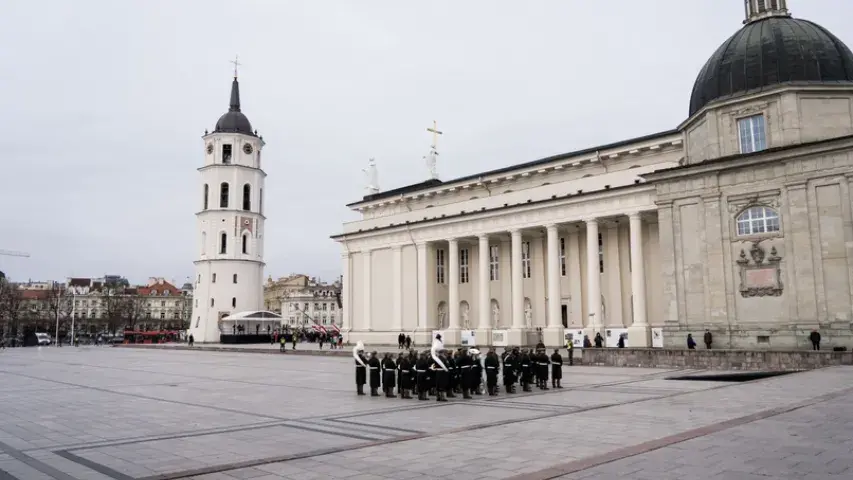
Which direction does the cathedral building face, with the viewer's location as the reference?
facing away from the viewer and to the left of the viewer

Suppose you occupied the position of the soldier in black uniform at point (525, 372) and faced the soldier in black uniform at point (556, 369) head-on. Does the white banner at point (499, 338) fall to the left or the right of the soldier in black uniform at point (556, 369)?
left

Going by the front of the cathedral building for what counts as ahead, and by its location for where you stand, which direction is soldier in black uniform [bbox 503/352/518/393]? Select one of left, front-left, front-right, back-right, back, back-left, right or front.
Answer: left

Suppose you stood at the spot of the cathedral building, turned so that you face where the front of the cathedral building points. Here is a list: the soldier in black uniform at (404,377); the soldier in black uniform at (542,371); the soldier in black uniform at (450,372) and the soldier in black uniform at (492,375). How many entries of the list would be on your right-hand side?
0

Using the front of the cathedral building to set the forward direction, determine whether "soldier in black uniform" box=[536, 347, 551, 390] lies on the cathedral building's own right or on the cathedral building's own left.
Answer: on the cathedral building's own left

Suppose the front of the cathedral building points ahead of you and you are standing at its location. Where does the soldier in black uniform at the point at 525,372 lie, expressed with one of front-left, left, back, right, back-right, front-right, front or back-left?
left

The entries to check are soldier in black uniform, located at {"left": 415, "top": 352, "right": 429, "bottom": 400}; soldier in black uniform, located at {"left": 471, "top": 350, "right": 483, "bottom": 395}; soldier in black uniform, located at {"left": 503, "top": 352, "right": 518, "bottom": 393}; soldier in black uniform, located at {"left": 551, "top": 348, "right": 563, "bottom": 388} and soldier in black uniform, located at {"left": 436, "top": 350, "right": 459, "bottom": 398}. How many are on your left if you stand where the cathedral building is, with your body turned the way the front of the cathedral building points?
5

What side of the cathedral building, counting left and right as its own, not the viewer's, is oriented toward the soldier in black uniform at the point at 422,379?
left
